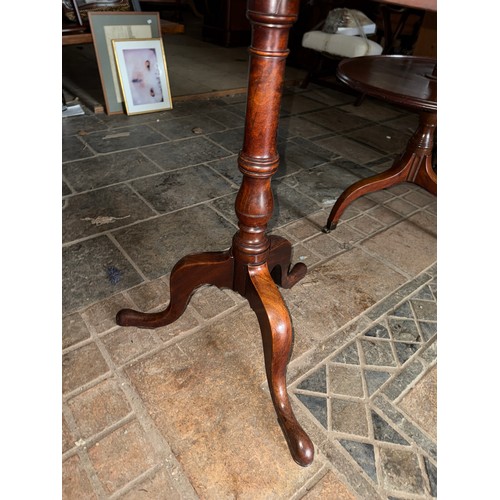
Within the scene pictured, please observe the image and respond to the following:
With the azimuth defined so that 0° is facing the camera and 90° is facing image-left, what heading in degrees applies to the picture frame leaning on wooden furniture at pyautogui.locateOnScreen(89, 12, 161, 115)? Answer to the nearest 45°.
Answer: approximately 0°

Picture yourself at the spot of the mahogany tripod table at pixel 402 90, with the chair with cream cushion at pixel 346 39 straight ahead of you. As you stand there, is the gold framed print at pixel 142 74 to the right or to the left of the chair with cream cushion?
left

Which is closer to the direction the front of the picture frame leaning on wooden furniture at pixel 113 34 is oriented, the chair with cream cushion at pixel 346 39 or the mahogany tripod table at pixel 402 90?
the mahogany tripod table

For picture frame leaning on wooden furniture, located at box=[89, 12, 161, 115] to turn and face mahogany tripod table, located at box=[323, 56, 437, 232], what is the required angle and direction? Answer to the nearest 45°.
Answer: approximately 45° to its left

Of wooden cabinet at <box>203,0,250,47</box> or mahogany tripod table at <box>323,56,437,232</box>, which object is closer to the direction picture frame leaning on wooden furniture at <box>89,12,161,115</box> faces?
the mahogany tripod table

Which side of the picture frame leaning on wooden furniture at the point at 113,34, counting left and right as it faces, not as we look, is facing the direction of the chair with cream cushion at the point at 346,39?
left
